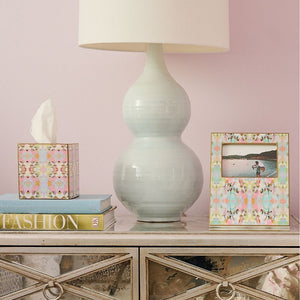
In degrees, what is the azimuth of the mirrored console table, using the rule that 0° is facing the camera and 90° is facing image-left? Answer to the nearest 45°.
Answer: approximately 0°
